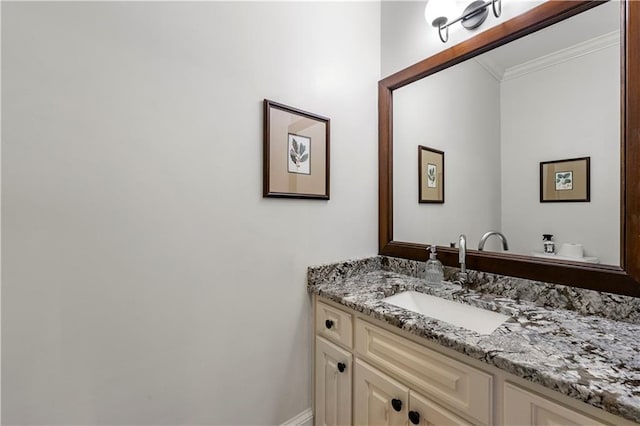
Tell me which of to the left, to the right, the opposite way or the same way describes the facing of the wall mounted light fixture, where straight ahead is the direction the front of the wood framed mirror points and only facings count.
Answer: the same way

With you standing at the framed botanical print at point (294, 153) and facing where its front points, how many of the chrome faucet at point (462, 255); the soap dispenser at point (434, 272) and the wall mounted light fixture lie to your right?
0

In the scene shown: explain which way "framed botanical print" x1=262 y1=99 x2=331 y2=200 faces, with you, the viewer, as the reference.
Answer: facing the viewer and to the right of the viewer

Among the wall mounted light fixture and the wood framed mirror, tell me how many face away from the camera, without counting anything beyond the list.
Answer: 0

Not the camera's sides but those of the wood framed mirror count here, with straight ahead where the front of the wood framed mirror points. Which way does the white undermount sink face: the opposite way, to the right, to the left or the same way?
the same way

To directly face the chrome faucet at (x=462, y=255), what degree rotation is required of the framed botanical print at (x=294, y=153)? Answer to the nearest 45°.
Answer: approximately 45° to its left

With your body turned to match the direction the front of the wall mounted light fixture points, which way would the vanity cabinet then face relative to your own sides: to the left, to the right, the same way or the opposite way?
the same way

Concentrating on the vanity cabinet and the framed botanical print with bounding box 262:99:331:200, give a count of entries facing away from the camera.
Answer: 0

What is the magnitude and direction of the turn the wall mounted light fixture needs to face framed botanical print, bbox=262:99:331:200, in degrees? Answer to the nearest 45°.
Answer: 0° — it already faces it

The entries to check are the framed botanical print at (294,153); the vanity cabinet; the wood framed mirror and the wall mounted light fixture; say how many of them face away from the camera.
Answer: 0

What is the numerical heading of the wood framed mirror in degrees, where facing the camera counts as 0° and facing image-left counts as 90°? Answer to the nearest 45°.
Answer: approximately 45°

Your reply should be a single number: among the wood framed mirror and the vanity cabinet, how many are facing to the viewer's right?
0

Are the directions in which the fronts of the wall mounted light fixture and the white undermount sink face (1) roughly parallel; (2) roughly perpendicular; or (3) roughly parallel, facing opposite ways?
roughly parallel

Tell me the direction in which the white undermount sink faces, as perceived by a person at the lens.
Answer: facing the viewer and to the left of the viewer

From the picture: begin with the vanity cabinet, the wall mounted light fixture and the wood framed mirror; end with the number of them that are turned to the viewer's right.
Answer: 0
